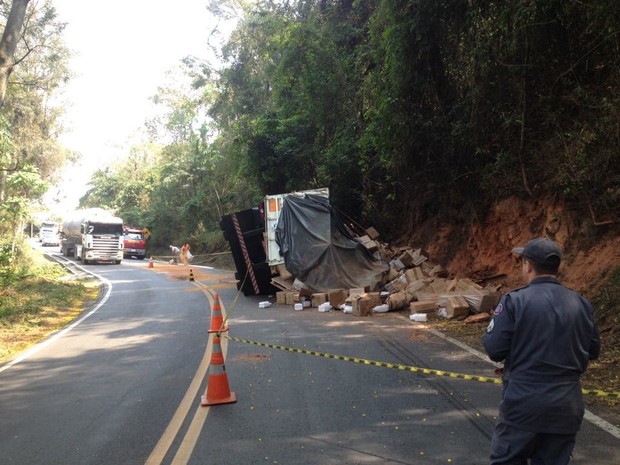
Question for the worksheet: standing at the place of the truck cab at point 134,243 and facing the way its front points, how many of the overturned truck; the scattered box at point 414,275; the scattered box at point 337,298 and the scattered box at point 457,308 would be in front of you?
4

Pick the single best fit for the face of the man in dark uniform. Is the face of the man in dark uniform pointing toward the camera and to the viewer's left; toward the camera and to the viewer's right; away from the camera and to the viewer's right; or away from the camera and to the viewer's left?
away from the camera and to the viewer's left

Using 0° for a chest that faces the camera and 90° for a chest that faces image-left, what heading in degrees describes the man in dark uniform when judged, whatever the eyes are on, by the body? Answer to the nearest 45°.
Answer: approximately 135°

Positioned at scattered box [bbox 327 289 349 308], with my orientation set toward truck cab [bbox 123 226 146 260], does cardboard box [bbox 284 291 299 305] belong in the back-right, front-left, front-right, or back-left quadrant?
front-left

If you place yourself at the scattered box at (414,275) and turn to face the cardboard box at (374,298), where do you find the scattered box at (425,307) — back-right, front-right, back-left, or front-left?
front-left

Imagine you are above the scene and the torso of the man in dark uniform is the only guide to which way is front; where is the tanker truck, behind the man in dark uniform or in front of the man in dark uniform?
in front

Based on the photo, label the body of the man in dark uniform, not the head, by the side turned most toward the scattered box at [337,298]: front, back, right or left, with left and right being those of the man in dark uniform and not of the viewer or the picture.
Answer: front

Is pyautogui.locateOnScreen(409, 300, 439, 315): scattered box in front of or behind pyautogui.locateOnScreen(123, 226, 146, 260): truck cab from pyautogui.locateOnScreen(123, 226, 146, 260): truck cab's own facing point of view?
in front

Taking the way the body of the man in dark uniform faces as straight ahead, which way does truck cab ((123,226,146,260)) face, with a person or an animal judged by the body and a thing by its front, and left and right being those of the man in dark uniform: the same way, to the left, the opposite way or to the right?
the opposite way

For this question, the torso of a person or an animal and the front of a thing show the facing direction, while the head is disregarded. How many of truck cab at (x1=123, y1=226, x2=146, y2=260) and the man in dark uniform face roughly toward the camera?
1

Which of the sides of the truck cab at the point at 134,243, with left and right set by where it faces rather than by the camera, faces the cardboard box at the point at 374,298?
front

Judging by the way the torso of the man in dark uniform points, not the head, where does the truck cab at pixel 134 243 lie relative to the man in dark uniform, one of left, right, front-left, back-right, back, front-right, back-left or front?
front

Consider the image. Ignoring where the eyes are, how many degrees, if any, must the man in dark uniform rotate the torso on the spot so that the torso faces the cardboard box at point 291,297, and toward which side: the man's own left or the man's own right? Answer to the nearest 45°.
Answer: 0° — they already face it

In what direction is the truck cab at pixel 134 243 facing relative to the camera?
toward the camera
